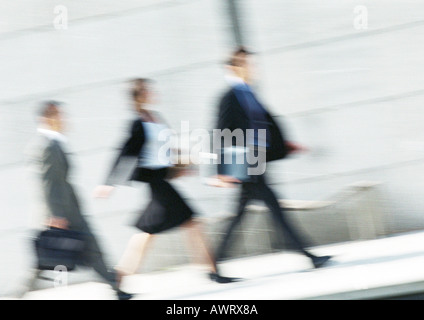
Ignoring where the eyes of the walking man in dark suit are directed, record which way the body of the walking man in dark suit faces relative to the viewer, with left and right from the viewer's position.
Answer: facing to the right of the viewer

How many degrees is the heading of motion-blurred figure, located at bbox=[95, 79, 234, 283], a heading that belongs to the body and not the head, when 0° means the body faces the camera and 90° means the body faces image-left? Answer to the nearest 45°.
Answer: approximately 270°

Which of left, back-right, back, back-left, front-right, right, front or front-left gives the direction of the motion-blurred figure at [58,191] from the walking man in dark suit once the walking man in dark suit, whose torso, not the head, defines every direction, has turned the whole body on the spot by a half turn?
front

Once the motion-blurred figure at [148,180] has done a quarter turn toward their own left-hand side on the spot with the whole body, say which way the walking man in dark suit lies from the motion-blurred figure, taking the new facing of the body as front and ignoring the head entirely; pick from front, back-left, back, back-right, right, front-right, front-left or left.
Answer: right

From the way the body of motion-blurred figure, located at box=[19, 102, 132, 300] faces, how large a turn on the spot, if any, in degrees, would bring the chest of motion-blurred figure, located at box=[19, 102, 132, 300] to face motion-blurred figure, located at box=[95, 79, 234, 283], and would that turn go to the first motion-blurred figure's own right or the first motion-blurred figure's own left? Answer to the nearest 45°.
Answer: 0° — they already face them

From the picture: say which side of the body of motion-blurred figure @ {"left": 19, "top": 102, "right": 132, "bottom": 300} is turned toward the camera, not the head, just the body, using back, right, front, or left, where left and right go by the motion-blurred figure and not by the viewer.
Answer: right

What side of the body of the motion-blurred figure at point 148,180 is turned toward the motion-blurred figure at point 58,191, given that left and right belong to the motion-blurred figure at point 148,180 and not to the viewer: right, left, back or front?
back
